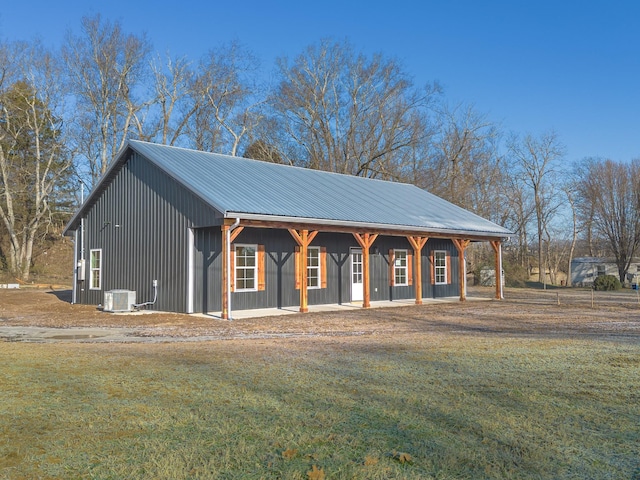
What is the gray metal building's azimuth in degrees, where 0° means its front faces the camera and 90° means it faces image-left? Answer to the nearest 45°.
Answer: approximately 315°

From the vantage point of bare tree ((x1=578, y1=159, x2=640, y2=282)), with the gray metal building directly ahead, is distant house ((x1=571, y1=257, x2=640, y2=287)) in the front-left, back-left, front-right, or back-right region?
back-right

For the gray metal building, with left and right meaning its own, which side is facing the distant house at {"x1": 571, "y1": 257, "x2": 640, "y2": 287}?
left

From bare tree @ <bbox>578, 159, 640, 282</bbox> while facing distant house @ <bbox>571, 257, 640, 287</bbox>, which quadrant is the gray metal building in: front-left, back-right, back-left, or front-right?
back-left

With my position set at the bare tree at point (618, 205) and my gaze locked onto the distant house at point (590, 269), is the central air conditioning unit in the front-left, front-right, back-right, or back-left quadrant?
back-left

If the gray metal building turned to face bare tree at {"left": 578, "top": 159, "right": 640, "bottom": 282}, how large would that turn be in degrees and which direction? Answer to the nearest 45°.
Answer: approximately 90° to its left

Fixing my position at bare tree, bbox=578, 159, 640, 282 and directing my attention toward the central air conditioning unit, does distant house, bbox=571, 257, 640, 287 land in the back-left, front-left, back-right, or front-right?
back-right
